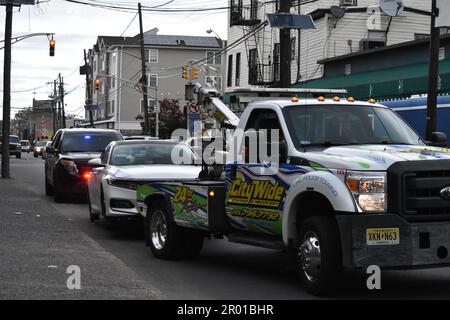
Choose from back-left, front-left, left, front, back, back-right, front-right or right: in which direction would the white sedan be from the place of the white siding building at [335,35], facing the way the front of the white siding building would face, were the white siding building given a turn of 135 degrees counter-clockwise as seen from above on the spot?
right

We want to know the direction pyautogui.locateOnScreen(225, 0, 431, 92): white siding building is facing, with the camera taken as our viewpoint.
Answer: facing the viewer and to the left of the viewer

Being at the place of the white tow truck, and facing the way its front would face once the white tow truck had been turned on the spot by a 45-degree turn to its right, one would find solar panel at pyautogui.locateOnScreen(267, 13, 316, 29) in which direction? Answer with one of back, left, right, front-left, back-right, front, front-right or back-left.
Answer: back

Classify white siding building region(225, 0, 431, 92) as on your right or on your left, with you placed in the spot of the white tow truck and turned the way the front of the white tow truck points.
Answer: on your left

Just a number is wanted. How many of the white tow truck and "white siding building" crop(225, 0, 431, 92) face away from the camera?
0

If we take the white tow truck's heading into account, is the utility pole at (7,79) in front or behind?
behind

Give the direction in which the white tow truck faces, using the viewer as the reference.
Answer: facing the viewer and to the right of the viewer

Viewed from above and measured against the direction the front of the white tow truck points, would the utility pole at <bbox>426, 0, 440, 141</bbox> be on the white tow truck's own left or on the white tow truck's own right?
on the white tow truck's own left

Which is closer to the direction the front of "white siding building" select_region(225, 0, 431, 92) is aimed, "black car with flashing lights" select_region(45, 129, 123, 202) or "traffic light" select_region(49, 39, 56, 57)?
the black car with flashing lights

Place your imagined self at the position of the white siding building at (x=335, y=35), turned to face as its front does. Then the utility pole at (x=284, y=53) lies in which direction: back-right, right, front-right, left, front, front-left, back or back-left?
front-left

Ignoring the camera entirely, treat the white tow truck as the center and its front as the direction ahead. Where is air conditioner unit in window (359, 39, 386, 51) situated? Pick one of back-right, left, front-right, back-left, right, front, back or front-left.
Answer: back-left

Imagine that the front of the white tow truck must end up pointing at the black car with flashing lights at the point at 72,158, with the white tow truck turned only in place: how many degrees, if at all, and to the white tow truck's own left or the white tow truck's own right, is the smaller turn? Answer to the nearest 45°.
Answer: approximately 180°

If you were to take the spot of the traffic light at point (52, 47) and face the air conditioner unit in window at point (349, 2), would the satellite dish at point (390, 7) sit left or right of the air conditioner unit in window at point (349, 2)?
right

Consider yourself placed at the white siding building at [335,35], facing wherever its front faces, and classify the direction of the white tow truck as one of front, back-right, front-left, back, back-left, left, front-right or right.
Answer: front-left

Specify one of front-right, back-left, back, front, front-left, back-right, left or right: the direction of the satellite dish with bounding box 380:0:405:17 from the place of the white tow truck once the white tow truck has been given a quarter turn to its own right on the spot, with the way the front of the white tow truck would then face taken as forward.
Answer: back-right
